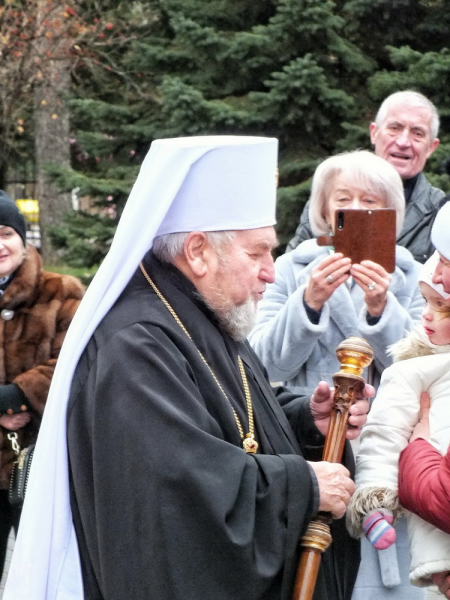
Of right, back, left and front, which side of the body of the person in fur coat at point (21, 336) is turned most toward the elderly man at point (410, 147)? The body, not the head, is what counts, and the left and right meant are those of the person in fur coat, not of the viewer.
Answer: left

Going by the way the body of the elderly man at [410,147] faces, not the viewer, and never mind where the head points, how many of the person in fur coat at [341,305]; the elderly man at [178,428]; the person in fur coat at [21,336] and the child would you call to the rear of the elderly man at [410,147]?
0

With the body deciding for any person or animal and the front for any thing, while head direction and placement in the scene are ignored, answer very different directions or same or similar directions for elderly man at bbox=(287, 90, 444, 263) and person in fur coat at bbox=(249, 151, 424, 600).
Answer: same or similar directions

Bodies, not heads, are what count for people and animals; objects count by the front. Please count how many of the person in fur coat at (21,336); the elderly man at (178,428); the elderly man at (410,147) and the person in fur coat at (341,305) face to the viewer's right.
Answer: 1

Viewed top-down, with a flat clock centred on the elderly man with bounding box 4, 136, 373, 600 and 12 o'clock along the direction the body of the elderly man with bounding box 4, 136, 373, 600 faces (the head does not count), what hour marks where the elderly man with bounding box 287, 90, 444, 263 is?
the elderly man with bounding box 287, 90, 444, 263 is roughly at 10 o'clock from the elderly man with bounding box 4, 136, 373, 600.

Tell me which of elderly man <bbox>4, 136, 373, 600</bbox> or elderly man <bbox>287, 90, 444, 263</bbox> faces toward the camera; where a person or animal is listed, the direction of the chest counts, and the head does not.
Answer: elderly man <bbox>287, 90, 444, 263</bbox>

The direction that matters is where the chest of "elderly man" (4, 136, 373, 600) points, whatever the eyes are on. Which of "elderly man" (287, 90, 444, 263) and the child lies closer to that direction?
the child

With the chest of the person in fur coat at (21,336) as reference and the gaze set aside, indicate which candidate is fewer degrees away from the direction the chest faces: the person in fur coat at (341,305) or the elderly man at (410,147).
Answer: the person in fur coat

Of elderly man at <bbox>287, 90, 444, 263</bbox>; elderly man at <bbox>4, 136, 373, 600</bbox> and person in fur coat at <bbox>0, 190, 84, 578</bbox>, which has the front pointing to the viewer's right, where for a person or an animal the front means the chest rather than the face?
elderly man at <bbox>4, 136, 373, 600</bbox>

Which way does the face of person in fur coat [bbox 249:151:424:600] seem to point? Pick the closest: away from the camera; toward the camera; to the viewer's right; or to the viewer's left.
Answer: toward the camera

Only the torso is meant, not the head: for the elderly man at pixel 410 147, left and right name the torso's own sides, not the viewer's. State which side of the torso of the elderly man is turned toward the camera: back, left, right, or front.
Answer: front

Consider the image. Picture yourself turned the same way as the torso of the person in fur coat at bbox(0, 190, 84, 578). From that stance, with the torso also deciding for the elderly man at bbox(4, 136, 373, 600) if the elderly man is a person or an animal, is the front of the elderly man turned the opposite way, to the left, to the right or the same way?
to the left

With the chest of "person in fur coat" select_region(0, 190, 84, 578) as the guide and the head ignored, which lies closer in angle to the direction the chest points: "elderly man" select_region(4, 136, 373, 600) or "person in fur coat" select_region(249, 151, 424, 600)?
the elderly man

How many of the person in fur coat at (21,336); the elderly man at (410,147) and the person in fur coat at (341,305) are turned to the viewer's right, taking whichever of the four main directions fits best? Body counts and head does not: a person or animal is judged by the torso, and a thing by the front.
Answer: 0

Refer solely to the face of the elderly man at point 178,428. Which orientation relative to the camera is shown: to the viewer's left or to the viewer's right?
to the viewer's right

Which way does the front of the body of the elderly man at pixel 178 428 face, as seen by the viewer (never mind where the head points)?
to the viewer's right

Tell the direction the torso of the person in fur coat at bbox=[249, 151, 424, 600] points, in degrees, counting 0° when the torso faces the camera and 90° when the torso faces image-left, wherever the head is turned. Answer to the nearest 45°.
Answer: approximately 0°

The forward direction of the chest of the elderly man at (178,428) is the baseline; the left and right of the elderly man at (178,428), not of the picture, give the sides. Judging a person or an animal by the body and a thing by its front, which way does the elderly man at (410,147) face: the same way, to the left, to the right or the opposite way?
to the right

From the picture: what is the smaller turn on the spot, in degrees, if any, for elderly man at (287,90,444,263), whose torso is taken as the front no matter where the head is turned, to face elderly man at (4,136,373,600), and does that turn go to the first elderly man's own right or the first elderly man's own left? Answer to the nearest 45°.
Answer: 0° — they already face them

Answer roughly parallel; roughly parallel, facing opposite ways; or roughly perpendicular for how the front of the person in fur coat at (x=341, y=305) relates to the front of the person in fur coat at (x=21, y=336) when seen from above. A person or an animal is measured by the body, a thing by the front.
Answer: roughly parallel

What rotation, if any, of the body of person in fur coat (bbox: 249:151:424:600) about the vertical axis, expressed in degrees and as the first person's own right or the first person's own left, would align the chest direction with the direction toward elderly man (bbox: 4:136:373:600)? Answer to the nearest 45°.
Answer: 0° — they already face them

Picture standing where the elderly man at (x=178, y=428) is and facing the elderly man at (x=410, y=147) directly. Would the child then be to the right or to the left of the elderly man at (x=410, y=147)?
right

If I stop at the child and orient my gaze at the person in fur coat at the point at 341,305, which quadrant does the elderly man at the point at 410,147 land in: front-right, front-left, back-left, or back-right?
front-right

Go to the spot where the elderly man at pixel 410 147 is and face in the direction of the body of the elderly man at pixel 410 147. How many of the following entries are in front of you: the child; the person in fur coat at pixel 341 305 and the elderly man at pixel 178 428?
3
